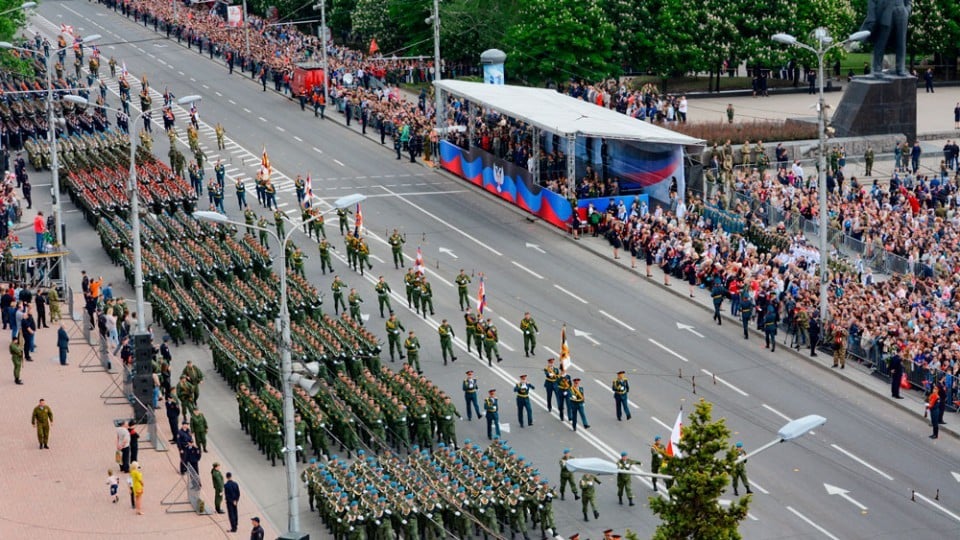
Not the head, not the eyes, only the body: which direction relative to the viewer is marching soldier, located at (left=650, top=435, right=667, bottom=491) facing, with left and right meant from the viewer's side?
facing the viewer and to the right of the viewer

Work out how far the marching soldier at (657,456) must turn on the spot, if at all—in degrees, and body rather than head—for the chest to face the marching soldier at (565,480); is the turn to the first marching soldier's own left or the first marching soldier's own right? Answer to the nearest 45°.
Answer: approximately 135° to the first marching soldier's own right

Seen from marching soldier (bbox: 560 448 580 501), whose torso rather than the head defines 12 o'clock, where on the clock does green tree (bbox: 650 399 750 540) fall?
The green tree is roughly at 1 o'clock from the marching soldier.

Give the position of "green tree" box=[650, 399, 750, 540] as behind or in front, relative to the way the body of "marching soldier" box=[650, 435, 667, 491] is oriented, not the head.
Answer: in front

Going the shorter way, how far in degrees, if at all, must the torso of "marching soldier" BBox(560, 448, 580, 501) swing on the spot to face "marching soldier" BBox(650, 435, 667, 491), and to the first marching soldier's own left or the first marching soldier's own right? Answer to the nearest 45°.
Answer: approximately 45° to the first marching soldier's own left

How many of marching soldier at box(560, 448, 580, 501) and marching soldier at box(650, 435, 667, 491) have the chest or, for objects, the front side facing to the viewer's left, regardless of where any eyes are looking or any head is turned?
0

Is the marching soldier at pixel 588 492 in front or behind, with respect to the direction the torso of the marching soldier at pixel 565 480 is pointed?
in front

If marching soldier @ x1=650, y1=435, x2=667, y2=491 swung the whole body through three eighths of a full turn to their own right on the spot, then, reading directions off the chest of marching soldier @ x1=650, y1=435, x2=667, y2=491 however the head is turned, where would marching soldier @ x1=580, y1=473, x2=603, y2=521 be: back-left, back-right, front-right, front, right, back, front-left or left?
front-left
